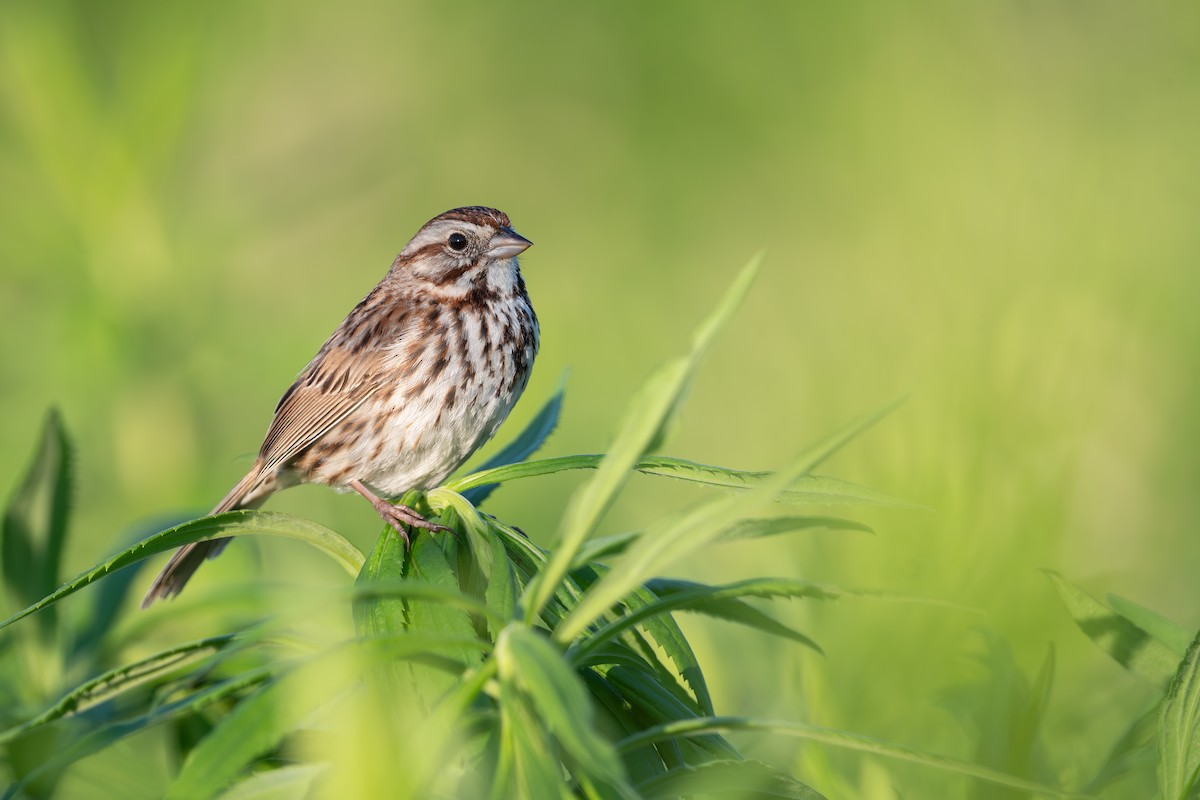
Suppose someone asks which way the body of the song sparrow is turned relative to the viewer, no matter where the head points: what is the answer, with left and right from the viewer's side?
facing the viewer and to the right of the viewer
